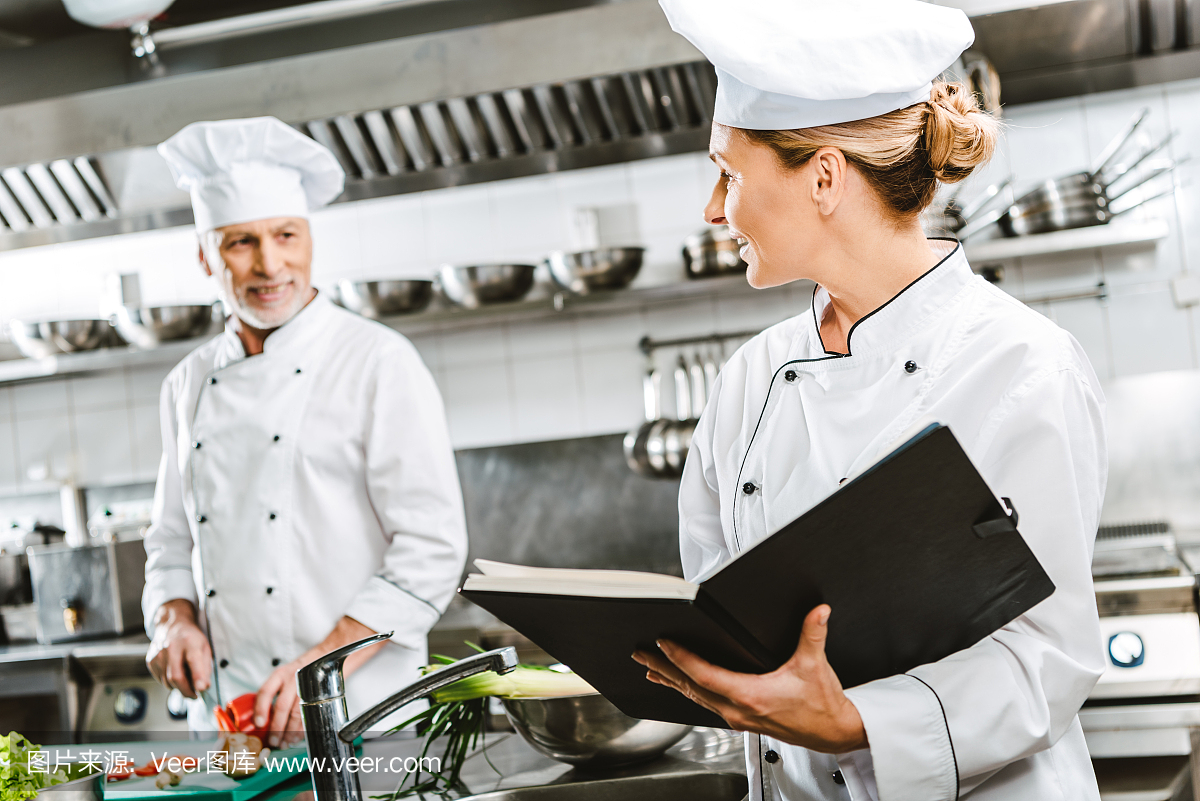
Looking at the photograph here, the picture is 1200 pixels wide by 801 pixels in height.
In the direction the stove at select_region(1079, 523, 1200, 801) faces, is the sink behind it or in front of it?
in front

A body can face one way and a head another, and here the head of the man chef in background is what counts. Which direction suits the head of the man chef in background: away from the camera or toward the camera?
toward the camera

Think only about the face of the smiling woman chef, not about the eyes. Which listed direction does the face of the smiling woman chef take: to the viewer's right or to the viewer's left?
to the viewer's left

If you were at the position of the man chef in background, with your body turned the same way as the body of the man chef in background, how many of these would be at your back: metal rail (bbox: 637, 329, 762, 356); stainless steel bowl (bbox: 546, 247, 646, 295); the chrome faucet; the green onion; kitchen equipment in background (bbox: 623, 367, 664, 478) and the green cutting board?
3

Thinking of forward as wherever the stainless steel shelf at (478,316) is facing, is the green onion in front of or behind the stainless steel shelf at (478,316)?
in front

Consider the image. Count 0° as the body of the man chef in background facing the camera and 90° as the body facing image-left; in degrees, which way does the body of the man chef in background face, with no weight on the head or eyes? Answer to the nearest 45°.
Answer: approximately 45°

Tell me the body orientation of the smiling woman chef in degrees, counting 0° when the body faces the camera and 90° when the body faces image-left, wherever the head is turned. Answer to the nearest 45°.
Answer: approximately 45°

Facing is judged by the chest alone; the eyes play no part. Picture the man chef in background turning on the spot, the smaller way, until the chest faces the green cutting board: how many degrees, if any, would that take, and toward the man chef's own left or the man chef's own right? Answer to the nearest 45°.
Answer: approximately 45° to the man chef's own left

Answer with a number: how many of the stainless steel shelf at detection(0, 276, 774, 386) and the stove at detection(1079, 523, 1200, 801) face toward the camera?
2

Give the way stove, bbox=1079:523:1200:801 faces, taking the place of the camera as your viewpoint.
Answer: facing the viewer

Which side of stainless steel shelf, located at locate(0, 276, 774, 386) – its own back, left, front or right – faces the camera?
front
